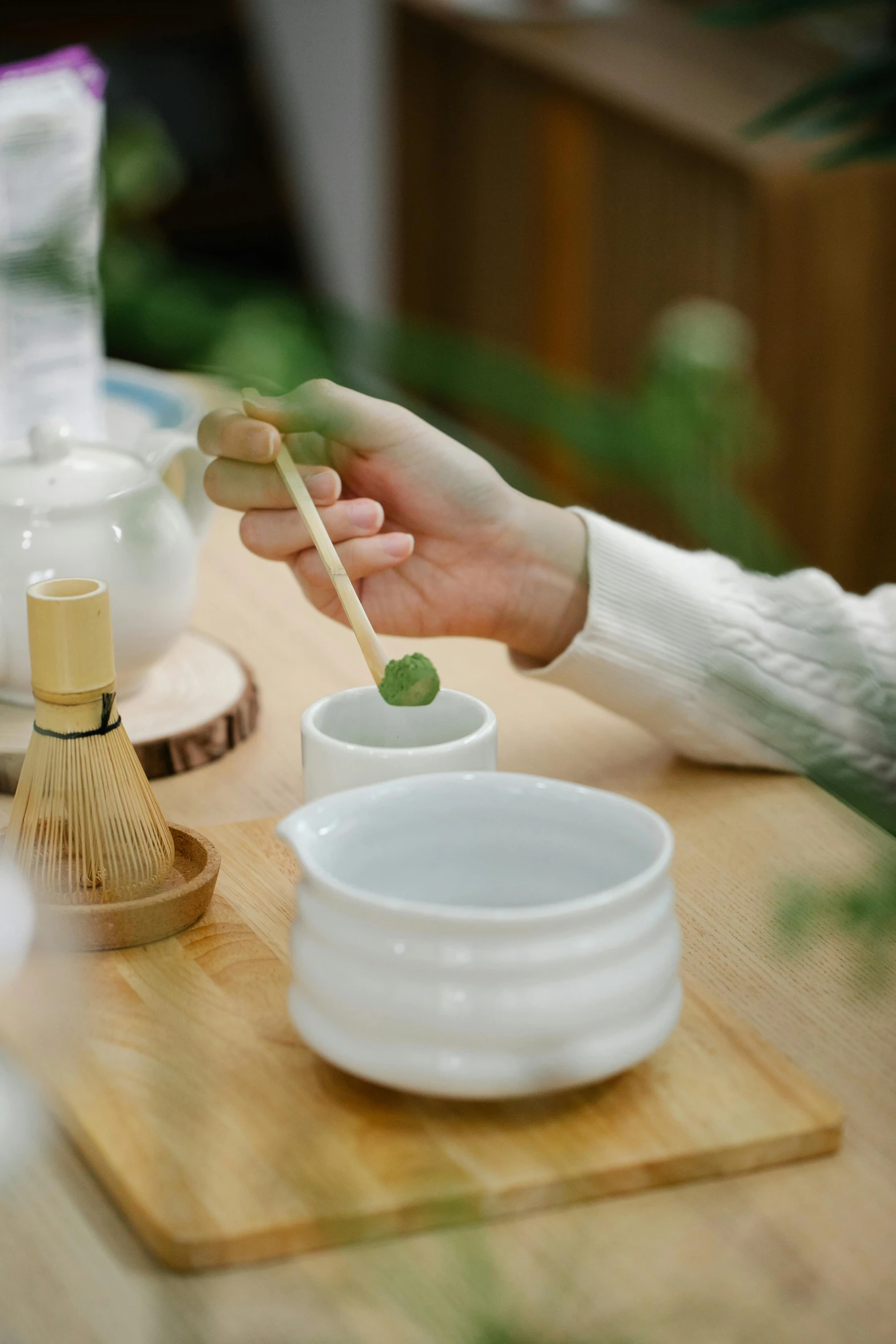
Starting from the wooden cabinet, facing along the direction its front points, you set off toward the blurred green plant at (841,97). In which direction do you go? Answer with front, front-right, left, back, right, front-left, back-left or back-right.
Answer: front-left

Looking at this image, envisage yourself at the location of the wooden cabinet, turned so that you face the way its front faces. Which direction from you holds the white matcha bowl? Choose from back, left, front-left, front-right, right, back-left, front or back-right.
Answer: front-left

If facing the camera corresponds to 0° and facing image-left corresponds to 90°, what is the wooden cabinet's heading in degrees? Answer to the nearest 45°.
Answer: approximately 45°

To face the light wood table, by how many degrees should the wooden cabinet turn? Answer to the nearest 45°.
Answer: approximately 45° to its left
